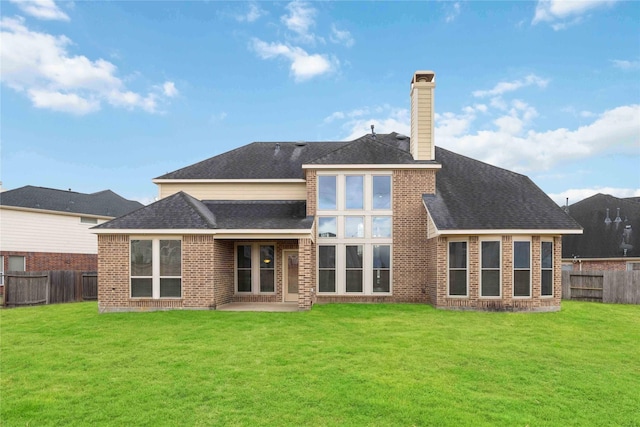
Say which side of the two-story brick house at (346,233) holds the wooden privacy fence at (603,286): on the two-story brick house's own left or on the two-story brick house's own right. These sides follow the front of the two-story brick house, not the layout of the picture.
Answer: on the two-story brick house's own right

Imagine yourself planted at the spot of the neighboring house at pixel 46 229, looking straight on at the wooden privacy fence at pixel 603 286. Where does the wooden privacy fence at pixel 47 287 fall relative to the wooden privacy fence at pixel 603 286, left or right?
right

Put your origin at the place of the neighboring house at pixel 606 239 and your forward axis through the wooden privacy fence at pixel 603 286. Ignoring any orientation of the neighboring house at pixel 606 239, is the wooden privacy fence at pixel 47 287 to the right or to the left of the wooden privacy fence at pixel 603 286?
right

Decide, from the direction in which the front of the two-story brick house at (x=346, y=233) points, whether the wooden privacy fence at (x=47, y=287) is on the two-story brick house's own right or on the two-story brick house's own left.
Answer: on the two-story brick house's own left

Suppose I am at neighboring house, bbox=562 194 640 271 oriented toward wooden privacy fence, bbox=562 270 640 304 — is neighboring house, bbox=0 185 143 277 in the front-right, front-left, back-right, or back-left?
front-right

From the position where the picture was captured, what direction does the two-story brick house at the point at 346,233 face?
facing away from the viewer
